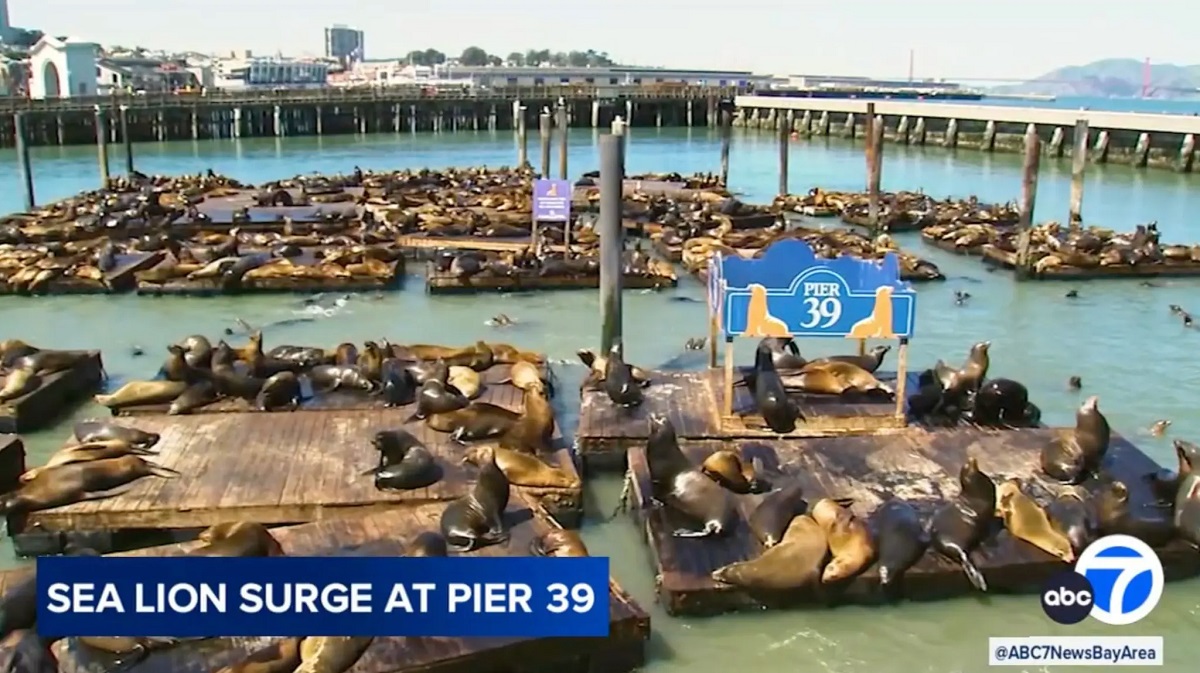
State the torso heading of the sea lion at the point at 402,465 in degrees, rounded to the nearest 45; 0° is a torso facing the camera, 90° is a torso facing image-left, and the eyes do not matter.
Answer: approximately 90°

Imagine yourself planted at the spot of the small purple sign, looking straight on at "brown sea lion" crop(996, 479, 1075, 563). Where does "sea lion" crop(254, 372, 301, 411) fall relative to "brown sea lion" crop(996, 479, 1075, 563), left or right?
right

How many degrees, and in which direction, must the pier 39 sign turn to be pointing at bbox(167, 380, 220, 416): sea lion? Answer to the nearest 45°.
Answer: approximately 90° to its right

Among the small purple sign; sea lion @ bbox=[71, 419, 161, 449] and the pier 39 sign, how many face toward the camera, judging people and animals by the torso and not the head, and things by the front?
2

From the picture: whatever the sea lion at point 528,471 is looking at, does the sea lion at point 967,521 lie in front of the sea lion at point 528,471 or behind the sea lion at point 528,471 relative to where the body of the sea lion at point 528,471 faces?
behind

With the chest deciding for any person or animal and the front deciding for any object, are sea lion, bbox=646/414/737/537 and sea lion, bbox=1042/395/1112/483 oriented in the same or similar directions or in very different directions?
very different directions

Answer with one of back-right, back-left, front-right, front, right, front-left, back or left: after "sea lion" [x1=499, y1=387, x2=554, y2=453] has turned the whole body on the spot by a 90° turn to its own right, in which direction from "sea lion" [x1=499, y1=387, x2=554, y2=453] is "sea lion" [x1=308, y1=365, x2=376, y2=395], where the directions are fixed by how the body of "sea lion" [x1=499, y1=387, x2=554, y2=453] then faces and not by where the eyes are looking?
back-right

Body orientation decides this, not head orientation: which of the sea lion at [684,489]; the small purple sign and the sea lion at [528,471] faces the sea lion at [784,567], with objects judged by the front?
the small purple sign
